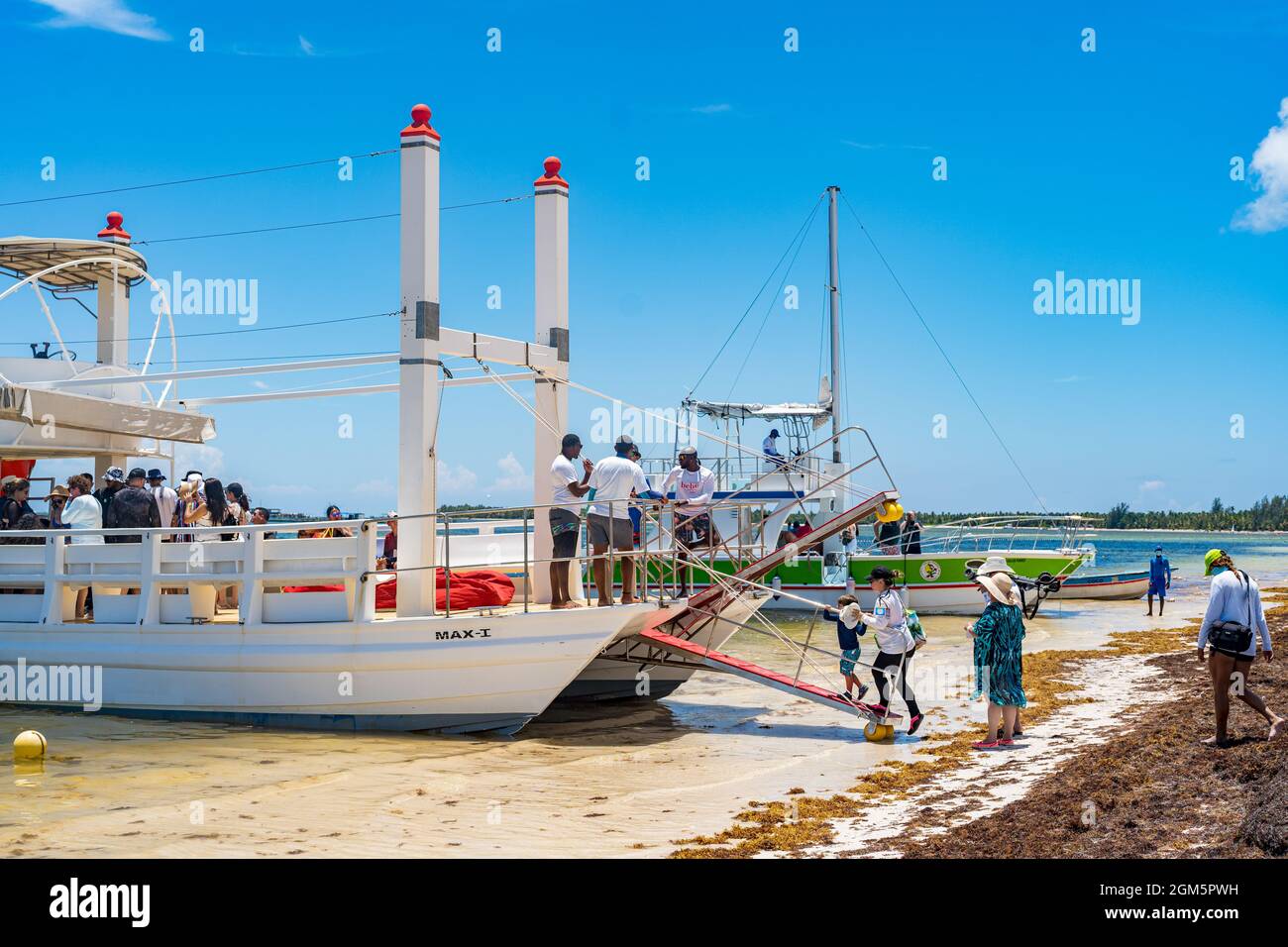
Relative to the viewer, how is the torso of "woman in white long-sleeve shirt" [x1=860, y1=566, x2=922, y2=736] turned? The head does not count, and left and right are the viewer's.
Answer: facing to the left of the viewer

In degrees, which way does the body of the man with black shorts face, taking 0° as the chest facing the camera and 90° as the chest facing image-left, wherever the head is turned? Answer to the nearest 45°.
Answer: approximately 270°

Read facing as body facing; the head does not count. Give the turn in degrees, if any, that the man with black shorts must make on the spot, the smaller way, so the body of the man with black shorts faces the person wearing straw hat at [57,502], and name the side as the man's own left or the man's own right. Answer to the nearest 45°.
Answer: approximately 135° to the man's own left

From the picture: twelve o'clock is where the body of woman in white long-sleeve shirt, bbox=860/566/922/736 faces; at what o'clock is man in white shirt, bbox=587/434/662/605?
The man in white shirt is roughly at 12 o'clock from the woman in white long-sleeve shirt.

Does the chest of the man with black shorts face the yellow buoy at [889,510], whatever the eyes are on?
yes

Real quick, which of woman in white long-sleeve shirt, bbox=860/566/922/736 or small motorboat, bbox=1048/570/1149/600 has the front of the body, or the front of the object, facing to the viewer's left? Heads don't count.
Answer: the woman in white long-sleeve shirt

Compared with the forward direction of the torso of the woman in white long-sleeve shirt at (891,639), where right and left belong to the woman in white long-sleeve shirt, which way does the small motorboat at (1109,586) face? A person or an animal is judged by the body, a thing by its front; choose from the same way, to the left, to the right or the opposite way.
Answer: the opposite way

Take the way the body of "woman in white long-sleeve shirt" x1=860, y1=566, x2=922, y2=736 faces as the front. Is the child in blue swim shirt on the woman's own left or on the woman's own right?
on the woman's own right

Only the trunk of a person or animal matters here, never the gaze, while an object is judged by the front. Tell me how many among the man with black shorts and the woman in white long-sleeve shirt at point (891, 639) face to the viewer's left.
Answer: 1

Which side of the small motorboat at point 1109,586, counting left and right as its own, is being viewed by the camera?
right
